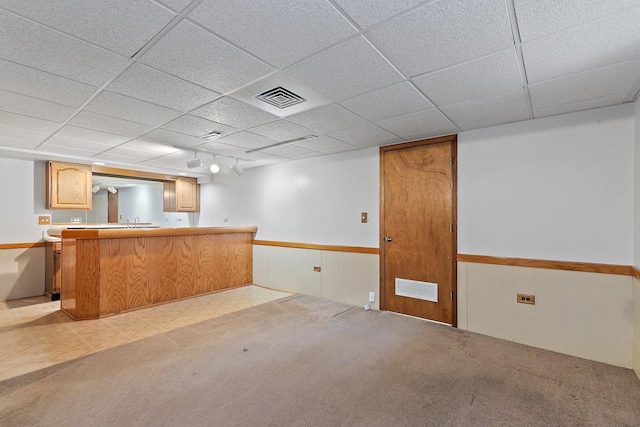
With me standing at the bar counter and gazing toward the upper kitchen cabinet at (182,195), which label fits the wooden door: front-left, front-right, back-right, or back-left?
back-right

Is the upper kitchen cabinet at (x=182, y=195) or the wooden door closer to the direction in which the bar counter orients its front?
the wooden door

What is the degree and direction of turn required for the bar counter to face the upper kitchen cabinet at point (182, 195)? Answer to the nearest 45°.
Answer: approximately 135° to its left

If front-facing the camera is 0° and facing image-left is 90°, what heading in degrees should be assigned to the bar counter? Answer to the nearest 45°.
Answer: approximately 315°
